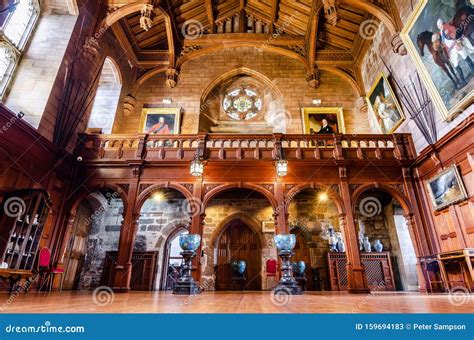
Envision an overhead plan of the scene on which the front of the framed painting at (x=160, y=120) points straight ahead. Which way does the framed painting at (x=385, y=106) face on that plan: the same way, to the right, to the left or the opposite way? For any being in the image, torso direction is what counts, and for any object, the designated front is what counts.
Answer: to the right

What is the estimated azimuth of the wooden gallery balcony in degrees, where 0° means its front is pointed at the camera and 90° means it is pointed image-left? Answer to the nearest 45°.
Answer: approximately 0°

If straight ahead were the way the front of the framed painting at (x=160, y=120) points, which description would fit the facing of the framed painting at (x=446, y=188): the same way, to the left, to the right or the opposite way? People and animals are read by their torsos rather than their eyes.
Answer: to the right

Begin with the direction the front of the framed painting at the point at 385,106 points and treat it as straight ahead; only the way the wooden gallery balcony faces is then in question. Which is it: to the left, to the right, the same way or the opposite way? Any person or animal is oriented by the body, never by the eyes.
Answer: to the left
